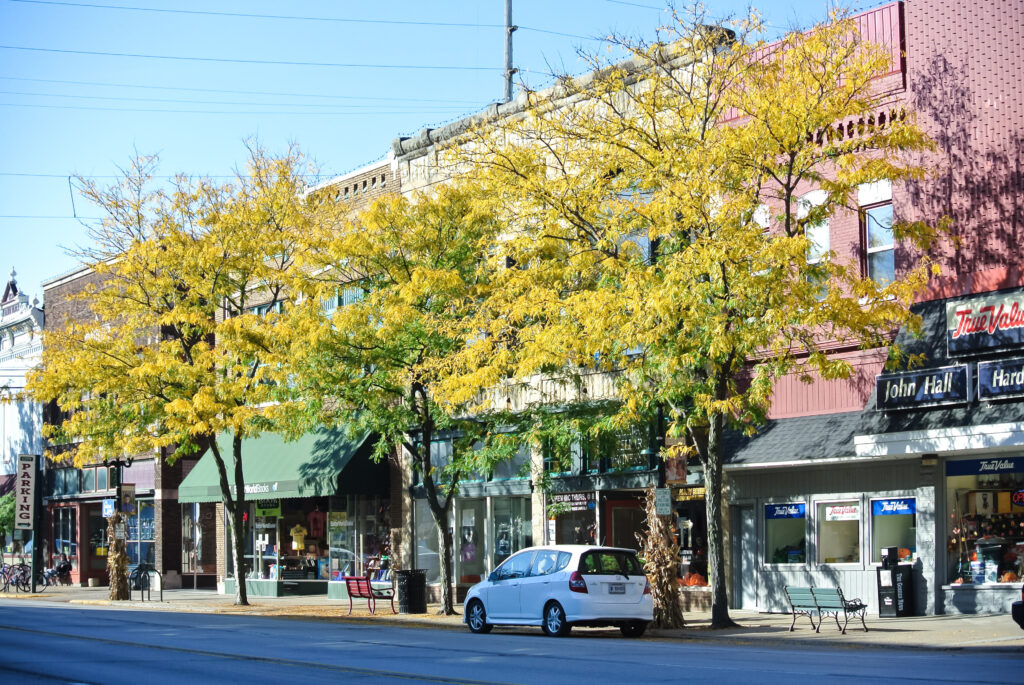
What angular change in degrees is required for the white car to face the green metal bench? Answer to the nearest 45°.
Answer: approximately 135° to its right

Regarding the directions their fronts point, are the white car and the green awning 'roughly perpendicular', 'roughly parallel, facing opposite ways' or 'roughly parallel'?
roughly perpendicular

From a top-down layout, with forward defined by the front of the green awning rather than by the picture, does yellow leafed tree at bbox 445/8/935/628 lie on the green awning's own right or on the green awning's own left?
on the green awning's own left

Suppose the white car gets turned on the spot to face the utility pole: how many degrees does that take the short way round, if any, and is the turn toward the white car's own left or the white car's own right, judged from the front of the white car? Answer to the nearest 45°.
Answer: approximately 45° to the white car's own right

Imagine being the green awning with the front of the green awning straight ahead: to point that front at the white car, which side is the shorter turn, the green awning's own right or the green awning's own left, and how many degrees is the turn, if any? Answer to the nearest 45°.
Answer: approximately 45° to the green awning's own left

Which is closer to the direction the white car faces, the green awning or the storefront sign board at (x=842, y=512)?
the green awning

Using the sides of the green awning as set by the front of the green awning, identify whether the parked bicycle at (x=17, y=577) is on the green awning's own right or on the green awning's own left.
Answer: on the green awning's own right

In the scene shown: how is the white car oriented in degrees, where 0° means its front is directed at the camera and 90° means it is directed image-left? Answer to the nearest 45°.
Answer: approximately 135°

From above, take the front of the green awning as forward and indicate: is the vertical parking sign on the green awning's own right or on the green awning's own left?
on the green awning's own right

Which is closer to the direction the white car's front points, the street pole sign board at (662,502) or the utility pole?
the utility pole

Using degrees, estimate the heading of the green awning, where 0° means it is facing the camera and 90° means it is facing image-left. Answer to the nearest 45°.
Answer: approximately 45°
